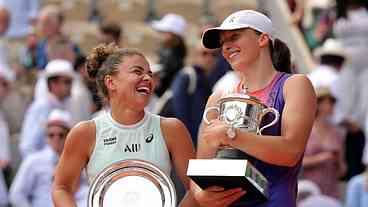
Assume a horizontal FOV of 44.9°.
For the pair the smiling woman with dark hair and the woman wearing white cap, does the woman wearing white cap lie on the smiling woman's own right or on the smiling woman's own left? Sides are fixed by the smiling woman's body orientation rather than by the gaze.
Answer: on the smiling woman's own left

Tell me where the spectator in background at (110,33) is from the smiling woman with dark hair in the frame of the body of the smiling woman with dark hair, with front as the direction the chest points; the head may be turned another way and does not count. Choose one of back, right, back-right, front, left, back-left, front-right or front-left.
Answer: back

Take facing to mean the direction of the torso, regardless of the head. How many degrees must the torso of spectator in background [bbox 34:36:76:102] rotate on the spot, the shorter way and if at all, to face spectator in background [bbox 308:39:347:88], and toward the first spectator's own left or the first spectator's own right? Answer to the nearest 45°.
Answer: approximately 90° to the first spectator's own left

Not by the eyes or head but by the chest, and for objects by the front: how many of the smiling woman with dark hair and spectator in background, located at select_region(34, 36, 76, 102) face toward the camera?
2

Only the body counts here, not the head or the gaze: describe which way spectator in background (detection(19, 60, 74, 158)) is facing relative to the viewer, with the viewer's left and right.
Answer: facing the viewer and to the right of the viewer

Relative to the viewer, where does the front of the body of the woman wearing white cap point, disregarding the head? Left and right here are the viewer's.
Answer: facing the viewer and to the left of the viewer

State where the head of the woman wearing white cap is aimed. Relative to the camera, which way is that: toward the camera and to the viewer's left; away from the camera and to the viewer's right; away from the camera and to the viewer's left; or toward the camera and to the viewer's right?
toward the camera and to the viewer's left

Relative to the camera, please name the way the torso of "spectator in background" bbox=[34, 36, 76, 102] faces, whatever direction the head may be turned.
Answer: toward the camera

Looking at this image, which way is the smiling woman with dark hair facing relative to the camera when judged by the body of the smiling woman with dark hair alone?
toward the camera
